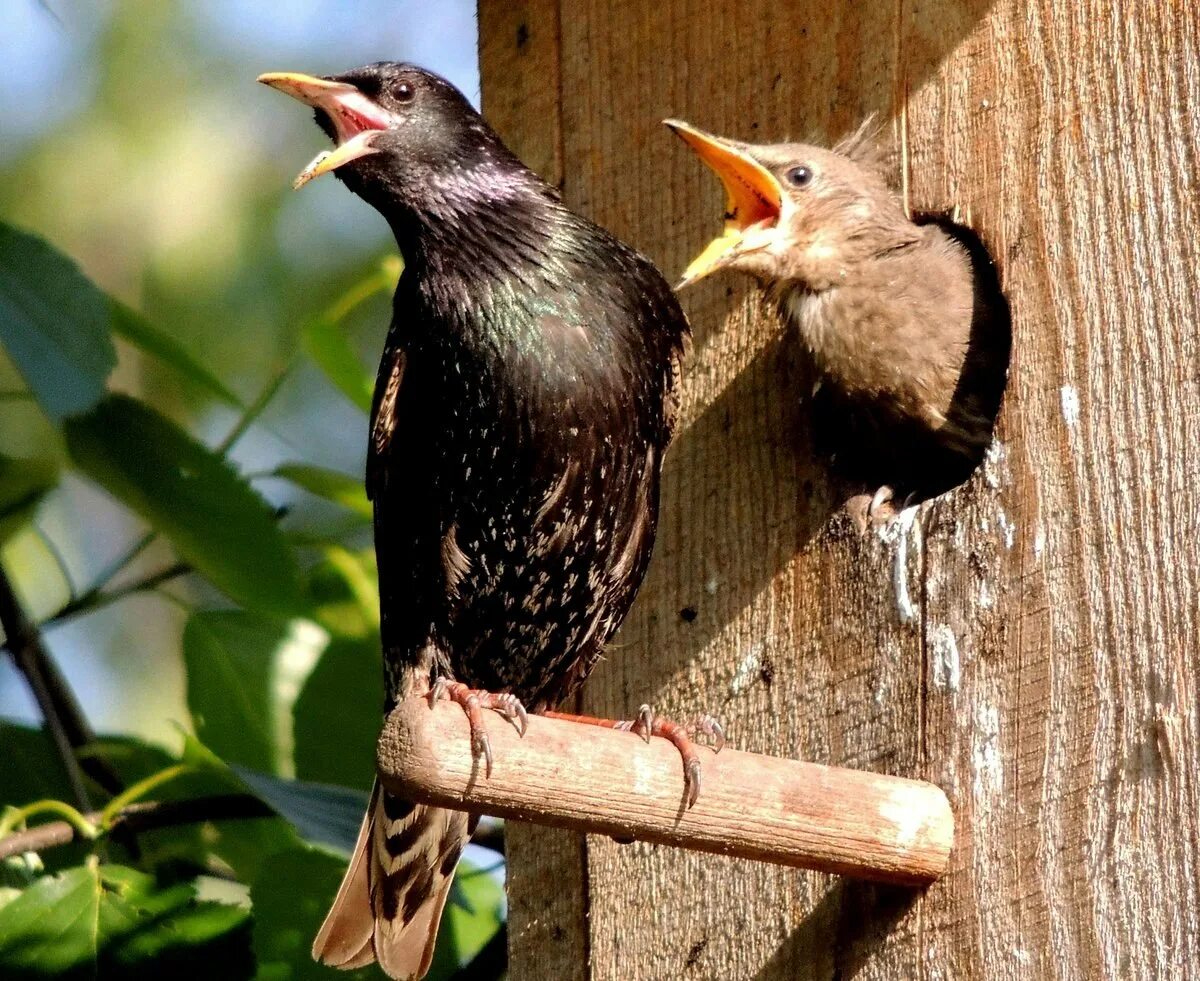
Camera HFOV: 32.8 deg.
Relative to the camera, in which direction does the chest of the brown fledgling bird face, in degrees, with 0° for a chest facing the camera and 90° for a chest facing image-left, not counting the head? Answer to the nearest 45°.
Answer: approximately 90°

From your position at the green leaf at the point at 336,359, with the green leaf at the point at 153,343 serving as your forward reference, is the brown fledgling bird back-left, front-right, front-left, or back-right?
back-left

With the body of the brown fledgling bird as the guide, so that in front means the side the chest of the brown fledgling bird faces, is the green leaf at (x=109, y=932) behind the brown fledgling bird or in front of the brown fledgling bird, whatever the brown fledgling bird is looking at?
in front

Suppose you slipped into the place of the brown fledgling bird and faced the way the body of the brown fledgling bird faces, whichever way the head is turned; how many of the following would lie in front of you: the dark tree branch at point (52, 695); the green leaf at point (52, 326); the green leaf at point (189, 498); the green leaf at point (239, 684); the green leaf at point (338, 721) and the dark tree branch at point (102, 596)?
6

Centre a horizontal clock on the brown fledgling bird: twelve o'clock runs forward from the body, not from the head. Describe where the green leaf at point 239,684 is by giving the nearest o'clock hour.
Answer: The green leaf is roughly at 12 o'clock from the brown fledgling bird.

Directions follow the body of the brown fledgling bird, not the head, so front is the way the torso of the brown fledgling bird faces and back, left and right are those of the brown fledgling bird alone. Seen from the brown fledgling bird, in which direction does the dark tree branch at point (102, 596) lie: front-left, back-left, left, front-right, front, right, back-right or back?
front

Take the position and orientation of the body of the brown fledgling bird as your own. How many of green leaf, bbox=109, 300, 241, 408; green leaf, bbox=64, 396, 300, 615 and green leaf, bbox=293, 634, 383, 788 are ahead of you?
3

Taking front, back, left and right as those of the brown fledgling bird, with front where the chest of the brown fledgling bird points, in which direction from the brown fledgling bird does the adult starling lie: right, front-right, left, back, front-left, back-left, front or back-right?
front

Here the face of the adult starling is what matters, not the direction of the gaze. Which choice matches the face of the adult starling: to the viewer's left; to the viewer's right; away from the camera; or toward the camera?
to the viewer's left

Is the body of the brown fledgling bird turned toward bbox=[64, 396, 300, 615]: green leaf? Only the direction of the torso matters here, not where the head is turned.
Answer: yes

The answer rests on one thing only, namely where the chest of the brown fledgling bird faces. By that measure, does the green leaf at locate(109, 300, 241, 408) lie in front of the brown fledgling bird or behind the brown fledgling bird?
in front

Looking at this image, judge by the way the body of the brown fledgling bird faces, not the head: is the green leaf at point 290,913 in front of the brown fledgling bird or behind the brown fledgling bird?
in front

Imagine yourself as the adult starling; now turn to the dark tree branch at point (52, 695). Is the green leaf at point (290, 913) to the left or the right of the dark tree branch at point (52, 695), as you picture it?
left
